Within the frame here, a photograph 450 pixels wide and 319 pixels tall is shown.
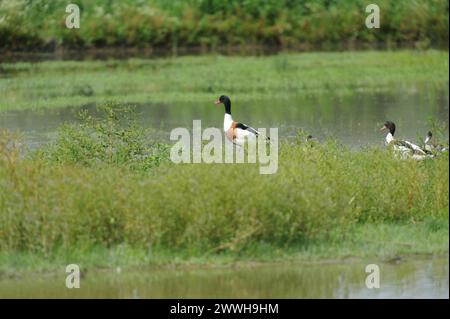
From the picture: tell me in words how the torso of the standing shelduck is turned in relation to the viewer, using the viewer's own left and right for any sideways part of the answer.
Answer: facing to the left of the viewer

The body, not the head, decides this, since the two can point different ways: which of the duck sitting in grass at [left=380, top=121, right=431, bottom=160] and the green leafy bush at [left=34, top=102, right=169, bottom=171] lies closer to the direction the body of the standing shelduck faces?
the green leafy bush

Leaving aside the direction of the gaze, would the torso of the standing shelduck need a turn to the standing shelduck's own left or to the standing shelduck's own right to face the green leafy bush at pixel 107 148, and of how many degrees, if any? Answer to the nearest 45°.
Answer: approximately 45° to the standing shelduck's own left

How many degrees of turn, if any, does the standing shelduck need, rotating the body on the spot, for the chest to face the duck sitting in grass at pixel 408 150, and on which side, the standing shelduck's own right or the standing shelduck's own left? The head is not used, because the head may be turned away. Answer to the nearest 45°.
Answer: approximately 135° to the standing shelduck's own left
